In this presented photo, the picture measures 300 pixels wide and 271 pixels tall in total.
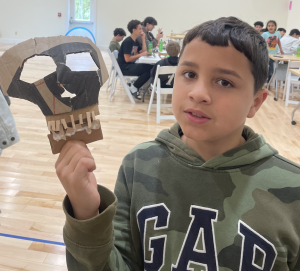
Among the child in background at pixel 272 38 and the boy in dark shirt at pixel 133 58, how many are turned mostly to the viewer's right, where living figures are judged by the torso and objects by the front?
1

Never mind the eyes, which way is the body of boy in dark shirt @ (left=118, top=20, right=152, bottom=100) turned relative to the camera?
to the viewer's right

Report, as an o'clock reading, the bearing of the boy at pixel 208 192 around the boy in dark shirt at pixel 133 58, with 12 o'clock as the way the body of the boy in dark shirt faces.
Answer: The boy is roughly at 3 o'clock from the boy in dark shirt.

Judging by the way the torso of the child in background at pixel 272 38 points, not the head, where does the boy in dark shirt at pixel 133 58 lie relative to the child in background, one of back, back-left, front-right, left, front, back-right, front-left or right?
front-right

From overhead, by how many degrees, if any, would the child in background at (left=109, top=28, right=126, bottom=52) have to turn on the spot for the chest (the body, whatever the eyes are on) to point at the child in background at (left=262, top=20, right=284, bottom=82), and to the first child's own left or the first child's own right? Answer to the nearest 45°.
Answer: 0° — they already face them

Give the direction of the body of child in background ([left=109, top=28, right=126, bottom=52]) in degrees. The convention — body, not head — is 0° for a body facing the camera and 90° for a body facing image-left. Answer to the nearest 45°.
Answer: approximately 270°

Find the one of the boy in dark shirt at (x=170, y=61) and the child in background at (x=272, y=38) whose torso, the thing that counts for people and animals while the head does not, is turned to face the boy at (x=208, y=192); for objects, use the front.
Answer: the child in background
